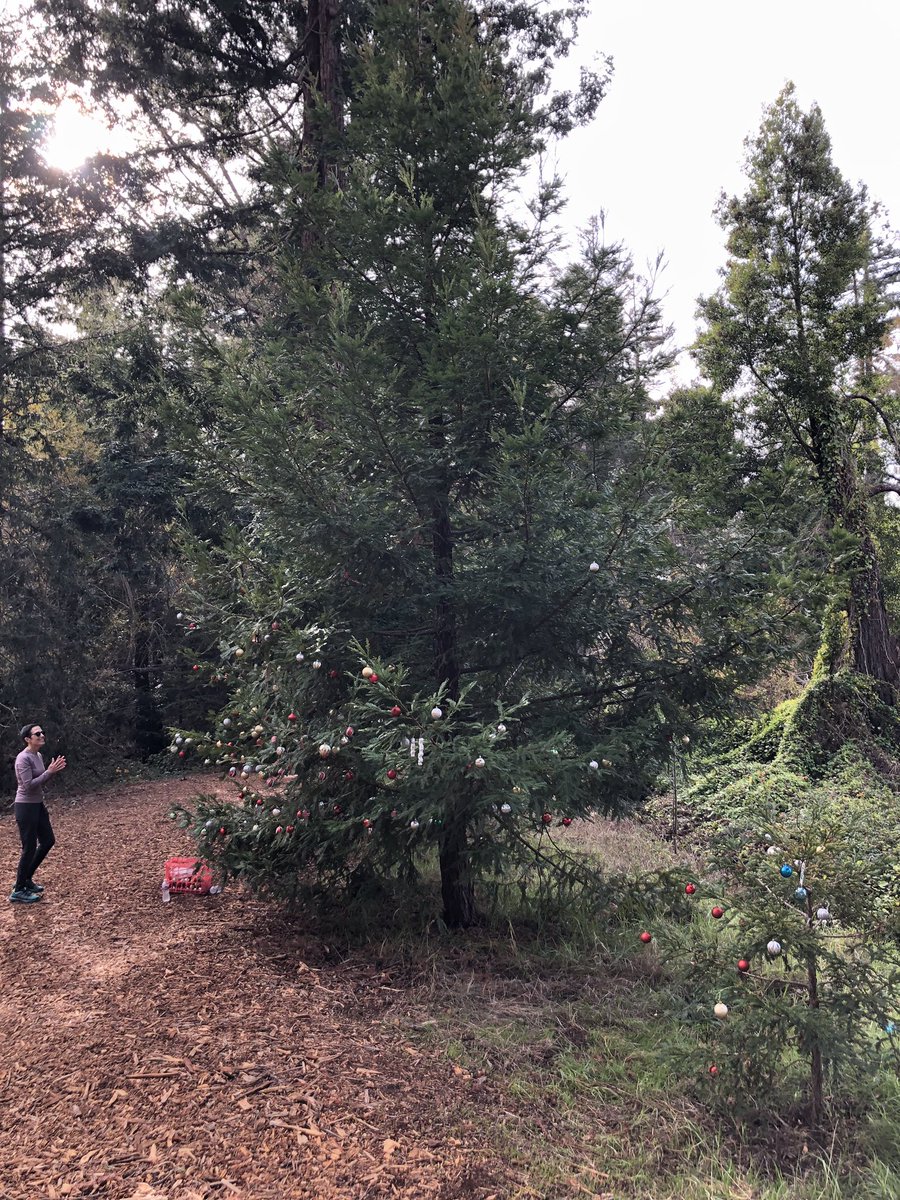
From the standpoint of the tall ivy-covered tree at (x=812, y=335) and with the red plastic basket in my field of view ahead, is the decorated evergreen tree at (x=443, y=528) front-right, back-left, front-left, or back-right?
front-left

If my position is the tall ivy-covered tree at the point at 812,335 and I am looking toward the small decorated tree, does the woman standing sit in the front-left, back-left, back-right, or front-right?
front-right

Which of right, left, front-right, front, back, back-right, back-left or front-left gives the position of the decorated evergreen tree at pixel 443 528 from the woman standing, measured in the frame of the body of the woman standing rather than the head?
front-right

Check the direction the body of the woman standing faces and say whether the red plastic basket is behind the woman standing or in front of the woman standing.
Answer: in front

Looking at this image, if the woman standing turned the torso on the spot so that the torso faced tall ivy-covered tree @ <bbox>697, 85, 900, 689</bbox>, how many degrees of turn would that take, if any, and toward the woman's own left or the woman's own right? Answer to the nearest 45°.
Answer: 0° — they already face it

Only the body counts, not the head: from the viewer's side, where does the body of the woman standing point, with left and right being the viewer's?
facing to the right of the viewer

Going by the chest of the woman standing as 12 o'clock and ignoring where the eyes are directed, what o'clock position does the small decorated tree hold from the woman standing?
The small decorated tree is roughly at 2 o'clock from the woman standing.

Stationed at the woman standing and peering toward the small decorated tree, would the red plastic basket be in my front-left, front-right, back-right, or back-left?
front-left
